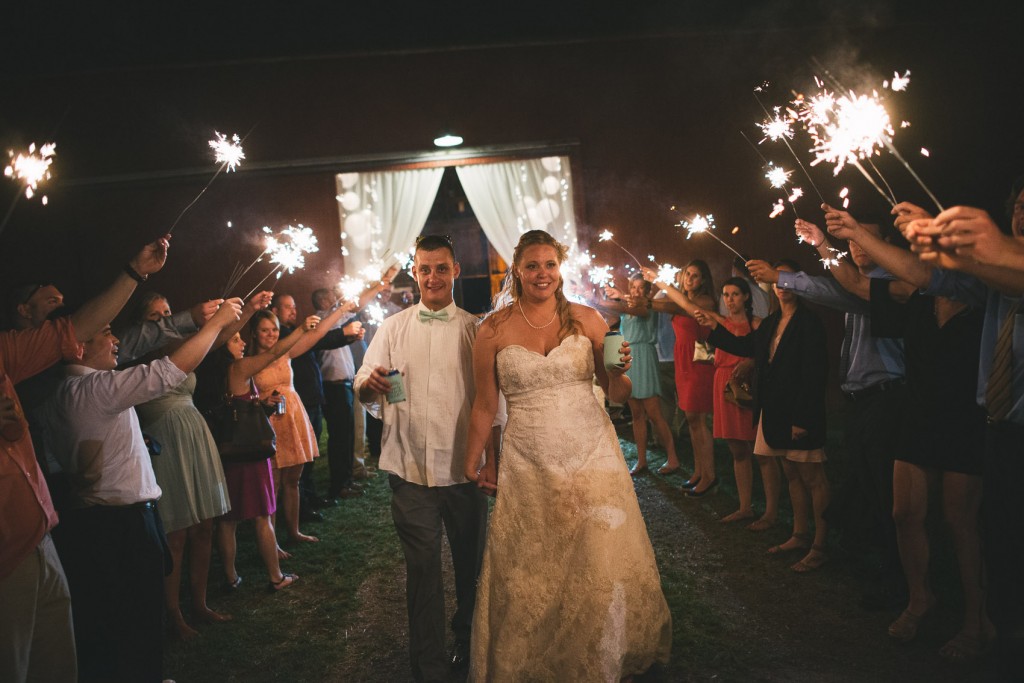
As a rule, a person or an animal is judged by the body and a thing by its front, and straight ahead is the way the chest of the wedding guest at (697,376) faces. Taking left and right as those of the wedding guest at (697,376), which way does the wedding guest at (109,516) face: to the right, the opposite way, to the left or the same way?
the opposite way

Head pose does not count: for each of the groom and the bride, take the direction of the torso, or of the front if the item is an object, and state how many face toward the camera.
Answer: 2

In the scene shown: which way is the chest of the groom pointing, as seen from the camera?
toward the camera

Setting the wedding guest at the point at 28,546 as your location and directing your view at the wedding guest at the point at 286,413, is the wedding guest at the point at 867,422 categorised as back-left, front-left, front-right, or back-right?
front-right

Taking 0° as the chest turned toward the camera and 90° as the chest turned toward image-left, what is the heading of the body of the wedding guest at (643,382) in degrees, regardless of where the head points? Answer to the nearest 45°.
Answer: approximately 45°

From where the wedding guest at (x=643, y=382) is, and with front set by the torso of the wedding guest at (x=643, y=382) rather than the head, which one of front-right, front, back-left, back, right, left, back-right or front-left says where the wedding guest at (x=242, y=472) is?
front

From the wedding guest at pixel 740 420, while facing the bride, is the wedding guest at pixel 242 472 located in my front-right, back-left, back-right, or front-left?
front-right

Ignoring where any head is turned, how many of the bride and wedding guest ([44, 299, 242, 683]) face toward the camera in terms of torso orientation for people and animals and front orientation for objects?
1

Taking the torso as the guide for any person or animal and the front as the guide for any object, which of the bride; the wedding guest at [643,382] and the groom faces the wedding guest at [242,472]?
the wedding guest at [643,382]

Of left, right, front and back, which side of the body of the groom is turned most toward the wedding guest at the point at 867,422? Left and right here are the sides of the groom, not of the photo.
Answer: left

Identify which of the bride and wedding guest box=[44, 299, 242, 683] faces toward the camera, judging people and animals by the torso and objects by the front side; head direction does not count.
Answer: the bride

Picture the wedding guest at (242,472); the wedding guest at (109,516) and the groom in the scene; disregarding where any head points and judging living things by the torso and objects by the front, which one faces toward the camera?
the groom

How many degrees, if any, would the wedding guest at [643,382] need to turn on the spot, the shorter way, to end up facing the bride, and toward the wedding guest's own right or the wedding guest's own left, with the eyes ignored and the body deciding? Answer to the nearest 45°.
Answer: approximately 45° to the wedding guest's own left

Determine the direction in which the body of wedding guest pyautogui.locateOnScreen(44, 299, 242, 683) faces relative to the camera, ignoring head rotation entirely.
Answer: to the viewer's right
